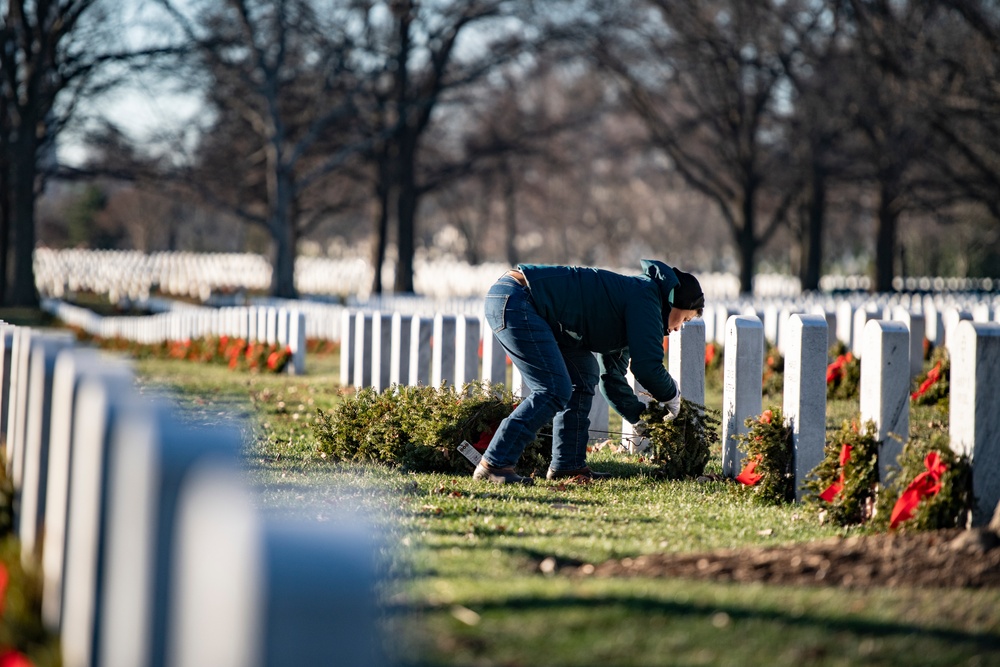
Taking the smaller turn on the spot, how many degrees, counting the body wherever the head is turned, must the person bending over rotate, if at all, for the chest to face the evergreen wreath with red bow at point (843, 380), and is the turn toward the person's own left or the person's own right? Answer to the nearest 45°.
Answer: approximately 45° to the person's own left

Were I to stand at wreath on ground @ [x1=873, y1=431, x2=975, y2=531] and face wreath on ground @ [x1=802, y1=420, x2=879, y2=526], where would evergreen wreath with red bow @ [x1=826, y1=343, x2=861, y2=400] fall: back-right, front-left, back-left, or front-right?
front-right

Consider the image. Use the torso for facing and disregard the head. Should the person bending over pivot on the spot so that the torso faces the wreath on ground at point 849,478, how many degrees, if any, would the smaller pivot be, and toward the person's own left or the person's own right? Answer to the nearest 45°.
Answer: approximately 45° to the person's own right

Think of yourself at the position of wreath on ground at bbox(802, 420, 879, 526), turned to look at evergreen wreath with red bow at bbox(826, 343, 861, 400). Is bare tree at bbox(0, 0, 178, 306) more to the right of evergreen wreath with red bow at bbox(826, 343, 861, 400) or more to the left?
left

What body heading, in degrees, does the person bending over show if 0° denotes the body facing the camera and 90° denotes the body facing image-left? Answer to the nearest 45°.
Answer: approximately 270°

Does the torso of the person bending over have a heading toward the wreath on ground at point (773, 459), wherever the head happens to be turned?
yes

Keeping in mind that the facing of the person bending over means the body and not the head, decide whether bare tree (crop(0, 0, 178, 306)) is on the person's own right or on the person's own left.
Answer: on the person's own left

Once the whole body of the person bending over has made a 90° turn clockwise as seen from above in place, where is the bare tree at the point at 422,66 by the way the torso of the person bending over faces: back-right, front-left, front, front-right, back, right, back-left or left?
back

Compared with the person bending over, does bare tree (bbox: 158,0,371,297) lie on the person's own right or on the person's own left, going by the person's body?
on the person's own left

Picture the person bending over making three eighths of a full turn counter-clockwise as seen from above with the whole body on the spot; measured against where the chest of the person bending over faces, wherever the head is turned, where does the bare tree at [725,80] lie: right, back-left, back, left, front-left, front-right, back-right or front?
front-right

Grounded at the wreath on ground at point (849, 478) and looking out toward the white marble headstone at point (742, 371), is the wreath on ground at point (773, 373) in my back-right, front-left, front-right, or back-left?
front-right
